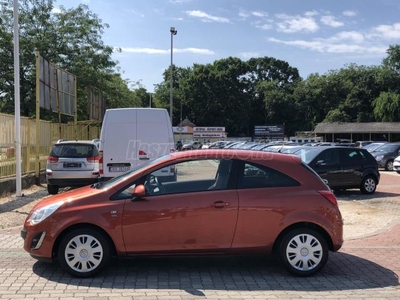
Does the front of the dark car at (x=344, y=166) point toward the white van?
yes

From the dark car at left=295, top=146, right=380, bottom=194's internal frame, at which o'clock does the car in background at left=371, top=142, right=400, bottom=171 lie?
The car in background is roughly at 5 o'clock from the dark car.

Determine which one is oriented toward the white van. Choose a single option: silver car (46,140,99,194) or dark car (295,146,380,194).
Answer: the dark car

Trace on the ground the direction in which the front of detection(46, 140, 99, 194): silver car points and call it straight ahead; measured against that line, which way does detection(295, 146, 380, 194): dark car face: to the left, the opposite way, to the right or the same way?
to the left

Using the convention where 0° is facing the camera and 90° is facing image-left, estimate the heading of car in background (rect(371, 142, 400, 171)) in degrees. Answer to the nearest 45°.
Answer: approximately 45°

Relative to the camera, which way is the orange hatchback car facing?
to the viewer's left

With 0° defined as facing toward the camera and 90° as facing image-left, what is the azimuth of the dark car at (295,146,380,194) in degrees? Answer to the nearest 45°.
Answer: approximately 45°

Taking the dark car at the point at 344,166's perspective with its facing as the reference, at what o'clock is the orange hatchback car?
The orange hatchback car is roughly at 11 o'clock from the dark car.

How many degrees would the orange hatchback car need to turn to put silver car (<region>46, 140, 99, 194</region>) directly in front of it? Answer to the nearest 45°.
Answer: approximately 45° to its right

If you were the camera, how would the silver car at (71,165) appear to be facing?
facing away from the viewer

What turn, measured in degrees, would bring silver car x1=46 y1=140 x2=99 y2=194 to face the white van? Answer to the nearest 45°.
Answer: approximately 135° to its right

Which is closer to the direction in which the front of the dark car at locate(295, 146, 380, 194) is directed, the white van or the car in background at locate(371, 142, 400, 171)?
the white van

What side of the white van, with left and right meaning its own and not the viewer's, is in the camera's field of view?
back
